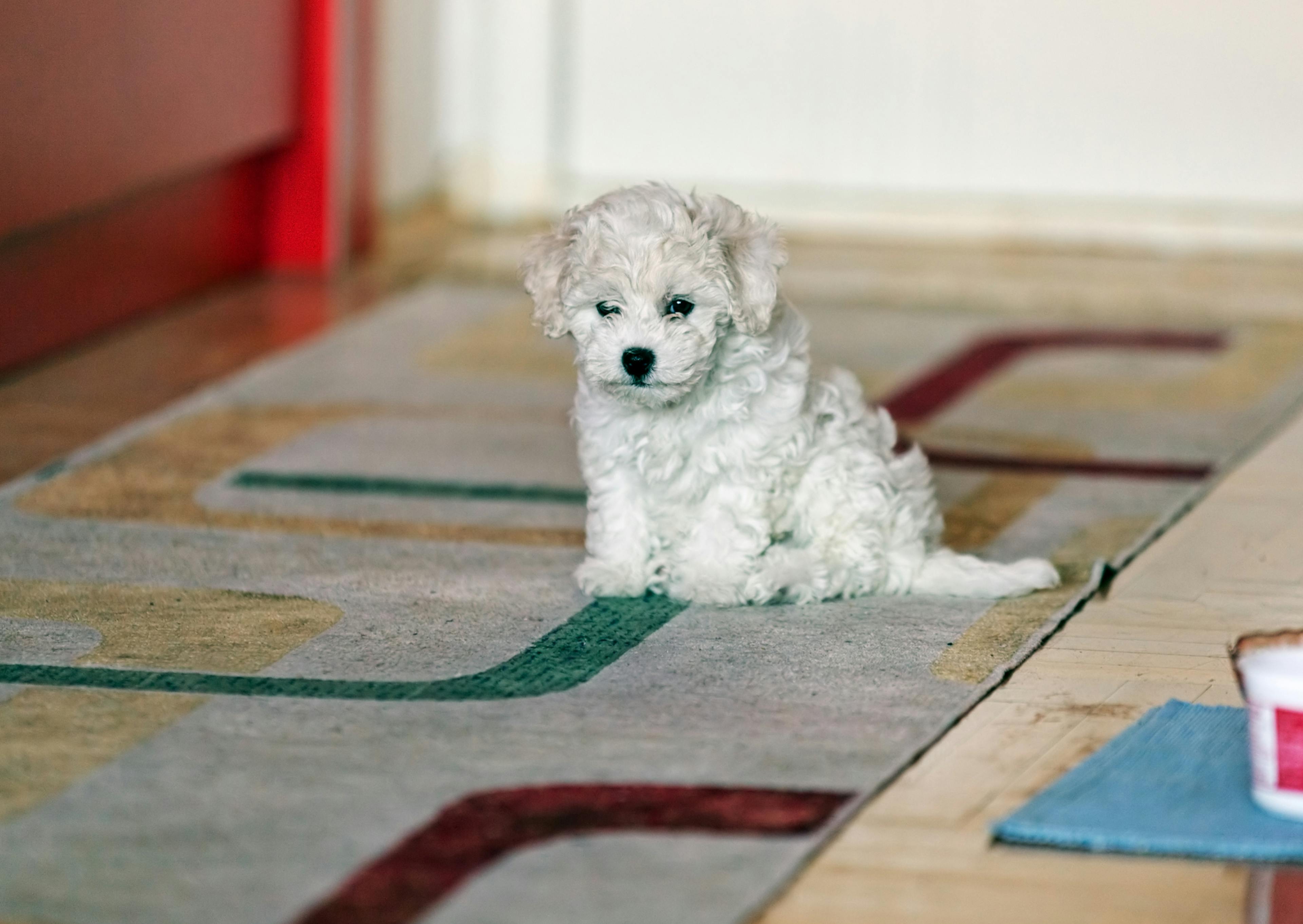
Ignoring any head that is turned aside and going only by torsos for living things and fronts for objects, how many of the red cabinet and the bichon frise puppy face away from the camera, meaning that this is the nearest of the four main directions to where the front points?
0

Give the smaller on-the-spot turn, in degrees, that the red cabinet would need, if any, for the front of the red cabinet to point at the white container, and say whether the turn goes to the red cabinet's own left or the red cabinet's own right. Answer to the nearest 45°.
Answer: approximately 45° to the red cabinet's own right

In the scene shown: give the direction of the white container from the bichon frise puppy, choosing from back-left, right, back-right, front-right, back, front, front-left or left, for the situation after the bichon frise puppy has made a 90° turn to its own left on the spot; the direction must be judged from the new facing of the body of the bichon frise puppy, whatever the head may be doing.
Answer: front

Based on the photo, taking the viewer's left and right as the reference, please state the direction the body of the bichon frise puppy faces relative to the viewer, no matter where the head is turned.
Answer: facing the viewer and to the left of the viewer

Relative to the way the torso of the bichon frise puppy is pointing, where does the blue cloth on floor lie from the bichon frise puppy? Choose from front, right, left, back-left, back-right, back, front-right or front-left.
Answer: left

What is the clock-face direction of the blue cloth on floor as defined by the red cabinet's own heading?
The blue cloth on floor is roughly at 1 o'clock from the red cabinet.

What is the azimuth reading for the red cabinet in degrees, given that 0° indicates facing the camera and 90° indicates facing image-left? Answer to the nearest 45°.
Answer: approximately 315°

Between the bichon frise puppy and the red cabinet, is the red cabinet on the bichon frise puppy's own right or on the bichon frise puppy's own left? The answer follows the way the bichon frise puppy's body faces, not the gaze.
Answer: on the bichon frise puppy's own right

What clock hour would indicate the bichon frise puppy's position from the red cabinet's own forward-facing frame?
The bichon frise puppy is roughly at 1 o'clock from the red cabinet.
